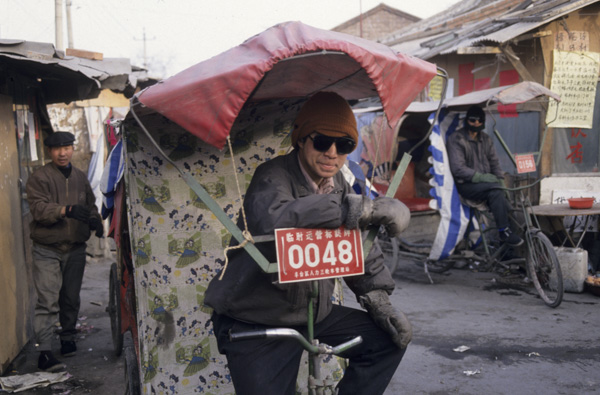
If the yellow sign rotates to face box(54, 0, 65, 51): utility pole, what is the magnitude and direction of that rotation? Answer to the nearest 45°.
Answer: approximately 90° to its right

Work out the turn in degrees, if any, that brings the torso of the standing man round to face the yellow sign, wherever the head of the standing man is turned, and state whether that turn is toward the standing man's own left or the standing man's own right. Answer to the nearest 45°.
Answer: approximately 45° to the standing man's own left

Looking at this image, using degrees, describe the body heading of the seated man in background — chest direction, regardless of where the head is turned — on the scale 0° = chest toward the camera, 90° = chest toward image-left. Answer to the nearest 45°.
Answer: approximately 315°

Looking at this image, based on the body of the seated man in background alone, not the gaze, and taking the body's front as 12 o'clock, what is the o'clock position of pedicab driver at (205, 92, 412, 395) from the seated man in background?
The pedicab driver is roughly at 2 o'clock from the seated man in background.

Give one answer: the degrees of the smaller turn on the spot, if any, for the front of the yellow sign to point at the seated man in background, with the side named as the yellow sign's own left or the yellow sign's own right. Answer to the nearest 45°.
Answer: approximately 45° to the yellow sign's own right

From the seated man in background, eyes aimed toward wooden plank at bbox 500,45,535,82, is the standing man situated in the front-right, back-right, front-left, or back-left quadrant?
back-left

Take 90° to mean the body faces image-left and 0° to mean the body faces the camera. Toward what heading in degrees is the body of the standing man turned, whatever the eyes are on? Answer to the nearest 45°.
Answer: approximately 315°

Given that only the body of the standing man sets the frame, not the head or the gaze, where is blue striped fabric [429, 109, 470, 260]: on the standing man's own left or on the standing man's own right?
on the standing man's own left
